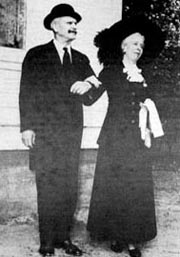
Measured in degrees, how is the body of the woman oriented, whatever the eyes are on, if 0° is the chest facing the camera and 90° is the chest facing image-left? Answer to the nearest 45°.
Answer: approximately 315°

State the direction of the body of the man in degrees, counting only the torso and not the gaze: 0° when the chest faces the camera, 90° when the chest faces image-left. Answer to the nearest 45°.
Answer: approximately 315°

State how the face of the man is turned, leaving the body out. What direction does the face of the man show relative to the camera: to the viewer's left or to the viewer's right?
to the viewer's right
